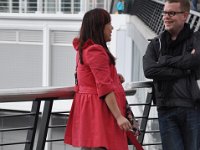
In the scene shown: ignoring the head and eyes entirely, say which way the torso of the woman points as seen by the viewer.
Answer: to the viewer's right

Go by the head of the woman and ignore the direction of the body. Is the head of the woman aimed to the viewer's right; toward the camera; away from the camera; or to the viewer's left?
to the viewer's right

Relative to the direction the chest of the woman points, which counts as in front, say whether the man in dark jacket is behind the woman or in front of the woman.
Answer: in front

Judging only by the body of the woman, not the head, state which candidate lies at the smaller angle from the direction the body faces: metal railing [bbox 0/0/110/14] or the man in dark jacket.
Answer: the man in dark jacket

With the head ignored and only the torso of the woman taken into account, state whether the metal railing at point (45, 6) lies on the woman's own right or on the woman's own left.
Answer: on the woman's own left
